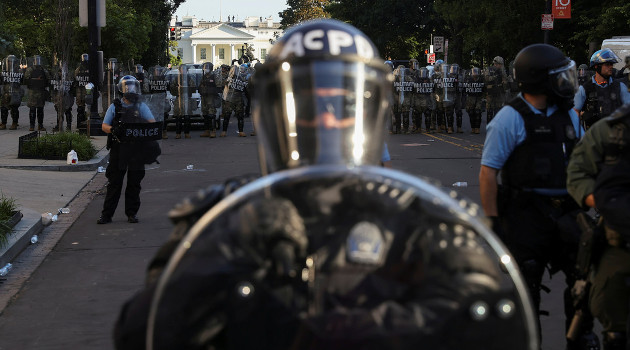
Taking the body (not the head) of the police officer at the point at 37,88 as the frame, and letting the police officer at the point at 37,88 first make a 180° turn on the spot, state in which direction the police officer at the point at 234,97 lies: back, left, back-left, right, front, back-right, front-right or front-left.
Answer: right

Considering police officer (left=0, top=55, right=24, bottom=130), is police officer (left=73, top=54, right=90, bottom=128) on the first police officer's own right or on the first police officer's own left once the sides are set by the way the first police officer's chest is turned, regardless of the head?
on the first police officer's own left

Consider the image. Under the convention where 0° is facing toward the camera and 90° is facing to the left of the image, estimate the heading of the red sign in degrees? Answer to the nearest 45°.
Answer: approximately 0°

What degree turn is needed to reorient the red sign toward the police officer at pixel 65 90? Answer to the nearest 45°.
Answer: approximately 45° to its right

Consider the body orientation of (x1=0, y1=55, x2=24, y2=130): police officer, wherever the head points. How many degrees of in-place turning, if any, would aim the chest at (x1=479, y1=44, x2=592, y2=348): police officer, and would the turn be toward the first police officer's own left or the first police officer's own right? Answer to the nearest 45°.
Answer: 0° — they already face them

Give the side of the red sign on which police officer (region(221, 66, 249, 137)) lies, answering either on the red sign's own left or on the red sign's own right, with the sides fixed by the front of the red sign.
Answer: on the red sign's own right

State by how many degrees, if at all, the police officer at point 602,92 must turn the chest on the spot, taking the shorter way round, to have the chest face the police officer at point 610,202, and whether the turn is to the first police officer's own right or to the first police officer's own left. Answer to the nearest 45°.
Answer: approximately 45° to the first police officer's own right

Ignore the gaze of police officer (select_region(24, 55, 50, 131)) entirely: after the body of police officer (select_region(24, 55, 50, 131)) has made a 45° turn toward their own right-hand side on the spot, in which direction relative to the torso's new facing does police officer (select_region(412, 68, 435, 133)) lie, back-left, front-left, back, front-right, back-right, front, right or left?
back-left

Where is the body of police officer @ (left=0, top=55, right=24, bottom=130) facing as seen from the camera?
toward the camera

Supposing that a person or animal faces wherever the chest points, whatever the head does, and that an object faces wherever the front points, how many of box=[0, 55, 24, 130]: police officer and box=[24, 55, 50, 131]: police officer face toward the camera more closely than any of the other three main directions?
2
